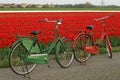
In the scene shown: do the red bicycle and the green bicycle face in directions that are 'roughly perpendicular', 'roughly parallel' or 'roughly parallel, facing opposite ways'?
roughly parallel

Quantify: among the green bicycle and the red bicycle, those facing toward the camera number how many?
0

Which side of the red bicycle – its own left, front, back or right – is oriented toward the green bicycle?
back

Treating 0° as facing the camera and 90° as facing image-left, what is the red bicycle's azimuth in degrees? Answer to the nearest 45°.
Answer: approximately 225°

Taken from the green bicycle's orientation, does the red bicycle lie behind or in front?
in front

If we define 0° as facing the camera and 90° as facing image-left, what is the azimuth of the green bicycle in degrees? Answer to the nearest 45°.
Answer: approximately 225°
